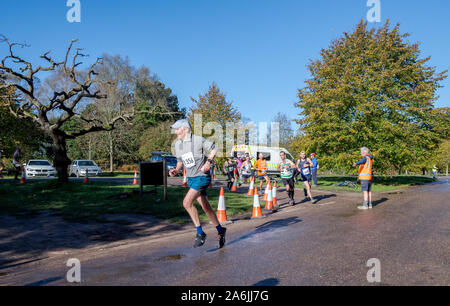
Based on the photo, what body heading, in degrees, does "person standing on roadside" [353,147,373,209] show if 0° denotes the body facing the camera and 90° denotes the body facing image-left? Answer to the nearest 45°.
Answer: approximately 90°

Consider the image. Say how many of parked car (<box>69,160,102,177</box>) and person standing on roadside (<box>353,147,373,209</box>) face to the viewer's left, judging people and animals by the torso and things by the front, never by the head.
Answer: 1

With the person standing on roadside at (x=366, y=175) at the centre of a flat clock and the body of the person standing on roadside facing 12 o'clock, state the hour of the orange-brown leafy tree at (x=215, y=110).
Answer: The orange-brown leafy tree is roughly at 2 o'clock from the person standing on roadside.

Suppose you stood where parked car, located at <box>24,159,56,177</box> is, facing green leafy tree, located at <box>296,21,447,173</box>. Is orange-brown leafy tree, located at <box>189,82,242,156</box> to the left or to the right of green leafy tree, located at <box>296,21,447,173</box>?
left

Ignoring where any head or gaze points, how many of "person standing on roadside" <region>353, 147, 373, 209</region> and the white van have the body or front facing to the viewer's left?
1

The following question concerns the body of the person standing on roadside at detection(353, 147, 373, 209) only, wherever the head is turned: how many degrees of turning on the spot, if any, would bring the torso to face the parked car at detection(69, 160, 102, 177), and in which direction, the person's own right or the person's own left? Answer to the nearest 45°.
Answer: approximately 45° to the person's own right
